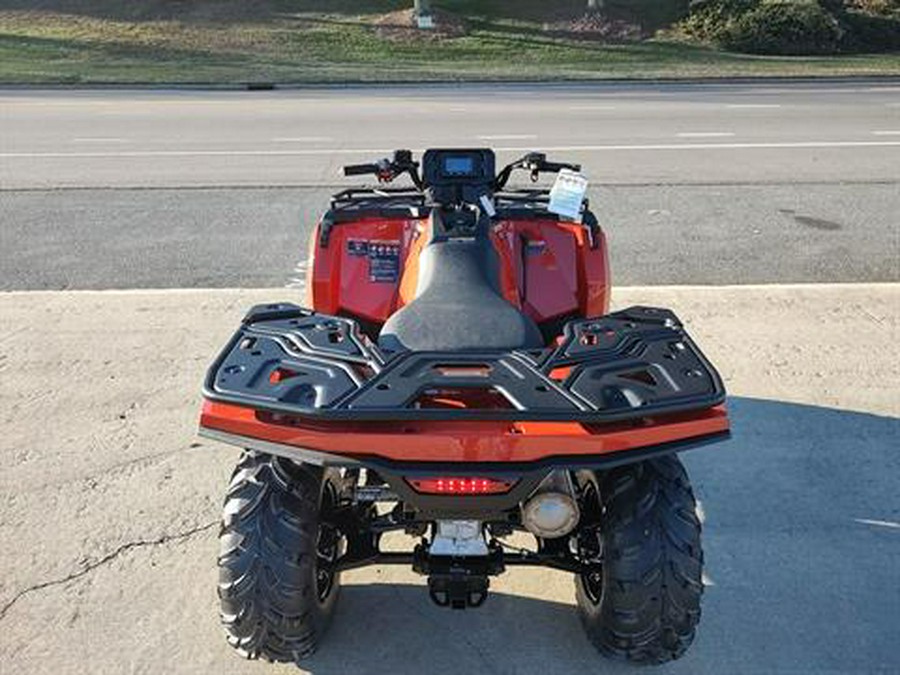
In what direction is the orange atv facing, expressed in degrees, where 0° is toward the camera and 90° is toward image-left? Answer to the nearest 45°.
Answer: approximately 180°

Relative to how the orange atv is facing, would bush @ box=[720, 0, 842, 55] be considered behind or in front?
in front

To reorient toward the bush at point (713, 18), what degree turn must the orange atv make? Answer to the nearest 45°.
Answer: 0° — it already faces it

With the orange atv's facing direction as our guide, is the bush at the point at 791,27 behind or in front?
in front
